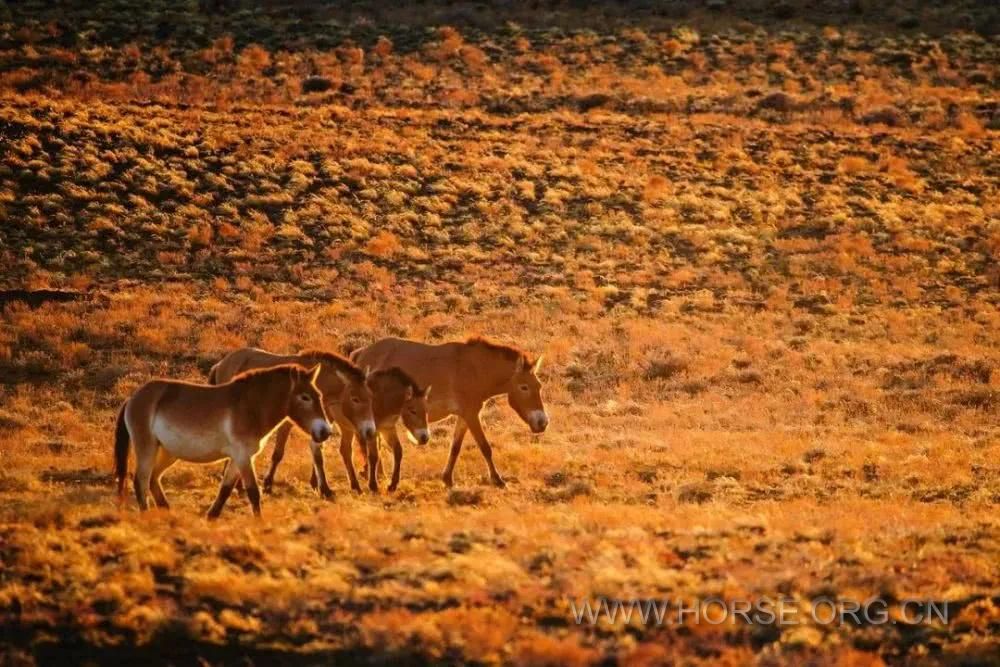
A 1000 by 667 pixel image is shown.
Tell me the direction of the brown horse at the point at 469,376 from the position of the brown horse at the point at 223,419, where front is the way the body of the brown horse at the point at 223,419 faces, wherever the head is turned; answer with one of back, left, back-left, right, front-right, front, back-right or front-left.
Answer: front-left

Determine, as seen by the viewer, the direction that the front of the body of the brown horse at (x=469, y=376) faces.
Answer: to the viewer's right

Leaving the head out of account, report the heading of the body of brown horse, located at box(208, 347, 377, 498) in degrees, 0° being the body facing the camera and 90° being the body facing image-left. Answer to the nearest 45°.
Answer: approximately 270°

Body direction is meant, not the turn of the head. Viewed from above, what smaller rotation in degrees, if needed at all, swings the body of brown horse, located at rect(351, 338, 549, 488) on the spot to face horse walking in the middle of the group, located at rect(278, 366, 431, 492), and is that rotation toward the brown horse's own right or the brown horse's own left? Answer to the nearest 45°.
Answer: approximately 135° to the brown horse's own right

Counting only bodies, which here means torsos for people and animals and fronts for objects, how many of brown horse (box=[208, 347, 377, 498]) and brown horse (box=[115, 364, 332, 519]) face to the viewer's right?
2

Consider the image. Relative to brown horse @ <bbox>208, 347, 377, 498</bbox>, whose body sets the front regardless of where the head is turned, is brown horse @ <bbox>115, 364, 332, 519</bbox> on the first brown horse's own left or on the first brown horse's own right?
on the first brown horse's own right

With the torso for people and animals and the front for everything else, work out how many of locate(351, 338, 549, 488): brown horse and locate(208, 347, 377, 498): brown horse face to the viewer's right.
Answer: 2

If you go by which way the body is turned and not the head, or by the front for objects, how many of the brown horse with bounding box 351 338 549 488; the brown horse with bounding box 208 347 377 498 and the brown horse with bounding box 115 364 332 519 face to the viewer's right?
3

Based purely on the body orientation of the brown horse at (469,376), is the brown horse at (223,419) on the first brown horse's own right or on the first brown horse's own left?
on the first brown horse's own right

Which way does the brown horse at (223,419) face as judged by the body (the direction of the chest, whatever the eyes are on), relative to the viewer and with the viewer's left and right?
facing to the right of the viewer

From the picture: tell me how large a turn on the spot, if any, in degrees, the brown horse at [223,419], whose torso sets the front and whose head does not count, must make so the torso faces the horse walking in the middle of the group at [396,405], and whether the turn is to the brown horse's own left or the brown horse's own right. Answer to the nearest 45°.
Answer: approximately 45° to the brown horse's own left
